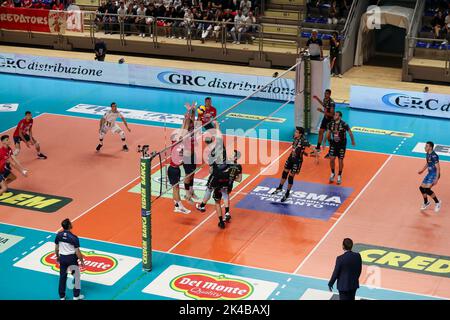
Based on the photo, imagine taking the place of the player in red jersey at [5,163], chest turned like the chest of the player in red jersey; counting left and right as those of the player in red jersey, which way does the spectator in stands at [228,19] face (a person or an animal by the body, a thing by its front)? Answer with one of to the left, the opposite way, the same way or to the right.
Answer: to the right

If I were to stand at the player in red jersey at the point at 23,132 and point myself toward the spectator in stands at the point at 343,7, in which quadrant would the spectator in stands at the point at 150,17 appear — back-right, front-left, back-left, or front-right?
front-left

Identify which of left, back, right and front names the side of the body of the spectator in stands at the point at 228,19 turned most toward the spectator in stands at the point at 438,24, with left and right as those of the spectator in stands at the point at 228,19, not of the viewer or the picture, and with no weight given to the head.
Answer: left

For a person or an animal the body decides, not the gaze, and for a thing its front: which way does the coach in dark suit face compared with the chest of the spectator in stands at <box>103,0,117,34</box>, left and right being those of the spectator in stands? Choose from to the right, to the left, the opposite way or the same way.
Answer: the opposite way

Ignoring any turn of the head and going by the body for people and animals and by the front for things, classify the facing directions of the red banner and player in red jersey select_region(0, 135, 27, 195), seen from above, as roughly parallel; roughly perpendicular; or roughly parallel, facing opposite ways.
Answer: roughly perpendicular

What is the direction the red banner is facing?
toward the camera

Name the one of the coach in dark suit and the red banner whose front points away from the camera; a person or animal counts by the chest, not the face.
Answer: the coach in dark suit

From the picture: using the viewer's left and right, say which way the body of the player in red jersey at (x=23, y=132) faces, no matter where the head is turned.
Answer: facing the viewer and to the right of the viewer

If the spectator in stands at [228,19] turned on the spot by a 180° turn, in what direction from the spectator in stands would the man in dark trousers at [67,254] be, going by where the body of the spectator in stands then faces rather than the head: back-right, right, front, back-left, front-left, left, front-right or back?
back

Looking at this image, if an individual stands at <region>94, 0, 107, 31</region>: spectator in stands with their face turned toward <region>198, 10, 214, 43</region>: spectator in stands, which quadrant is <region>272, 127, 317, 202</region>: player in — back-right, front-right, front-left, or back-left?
front-right

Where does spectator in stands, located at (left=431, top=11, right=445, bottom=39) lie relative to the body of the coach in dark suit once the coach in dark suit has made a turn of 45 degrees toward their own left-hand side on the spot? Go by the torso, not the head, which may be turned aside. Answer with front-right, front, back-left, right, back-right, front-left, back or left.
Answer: front-right

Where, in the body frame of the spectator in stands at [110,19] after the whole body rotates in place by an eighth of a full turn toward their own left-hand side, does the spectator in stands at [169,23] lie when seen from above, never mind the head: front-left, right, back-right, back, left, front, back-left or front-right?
front

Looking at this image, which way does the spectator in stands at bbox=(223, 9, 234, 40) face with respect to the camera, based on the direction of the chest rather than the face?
toward the camera

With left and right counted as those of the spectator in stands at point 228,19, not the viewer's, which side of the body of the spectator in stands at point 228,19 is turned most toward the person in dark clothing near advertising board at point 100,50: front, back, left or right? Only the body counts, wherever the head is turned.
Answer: right

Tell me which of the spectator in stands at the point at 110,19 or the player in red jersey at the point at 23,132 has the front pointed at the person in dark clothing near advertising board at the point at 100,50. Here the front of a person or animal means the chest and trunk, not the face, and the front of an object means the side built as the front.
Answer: the spectator in stands at the point at 110,19

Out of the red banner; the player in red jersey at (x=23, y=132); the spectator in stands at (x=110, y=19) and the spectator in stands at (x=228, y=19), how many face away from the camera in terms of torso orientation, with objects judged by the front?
0

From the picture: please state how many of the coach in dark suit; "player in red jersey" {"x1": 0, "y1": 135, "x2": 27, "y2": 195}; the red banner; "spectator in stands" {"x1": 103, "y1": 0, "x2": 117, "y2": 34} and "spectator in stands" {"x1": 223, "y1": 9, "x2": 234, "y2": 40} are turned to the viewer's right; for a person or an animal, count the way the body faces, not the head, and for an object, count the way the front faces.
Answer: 1

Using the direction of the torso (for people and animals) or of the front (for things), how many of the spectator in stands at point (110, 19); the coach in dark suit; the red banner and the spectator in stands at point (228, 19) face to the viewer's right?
0

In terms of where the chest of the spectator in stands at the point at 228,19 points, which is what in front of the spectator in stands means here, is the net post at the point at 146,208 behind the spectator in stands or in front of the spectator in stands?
in front

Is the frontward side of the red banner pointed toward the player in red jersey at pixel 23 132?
yes
